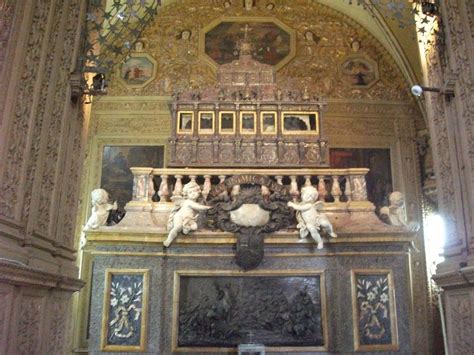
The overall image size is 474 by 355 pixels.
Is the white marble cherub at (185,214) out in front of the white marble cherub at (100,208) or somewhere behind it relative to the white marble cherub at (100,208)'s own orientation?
in front

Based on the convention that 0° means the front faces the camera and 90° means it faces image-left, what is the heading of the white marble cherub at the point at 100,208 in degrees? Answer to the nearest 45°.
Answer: approximately 315°

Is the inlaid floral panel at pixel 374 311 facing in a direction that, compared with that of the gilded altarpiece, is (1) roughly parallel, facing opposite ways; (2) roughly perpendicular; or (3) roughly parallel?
roughly parallel

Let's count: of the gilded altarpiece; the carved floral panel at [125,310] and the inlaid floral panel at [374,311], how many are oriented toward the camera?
3

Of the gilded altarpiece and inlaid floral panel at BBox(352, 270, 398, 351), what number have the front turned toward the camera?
2

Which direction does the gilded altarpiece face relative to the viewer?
toward the camera

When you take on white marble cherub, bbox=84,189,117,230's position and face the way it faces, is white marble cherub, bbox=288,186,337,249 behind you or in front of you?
in front

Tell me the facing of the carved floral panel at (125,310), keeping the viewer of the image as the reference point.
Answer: facing the viewer
